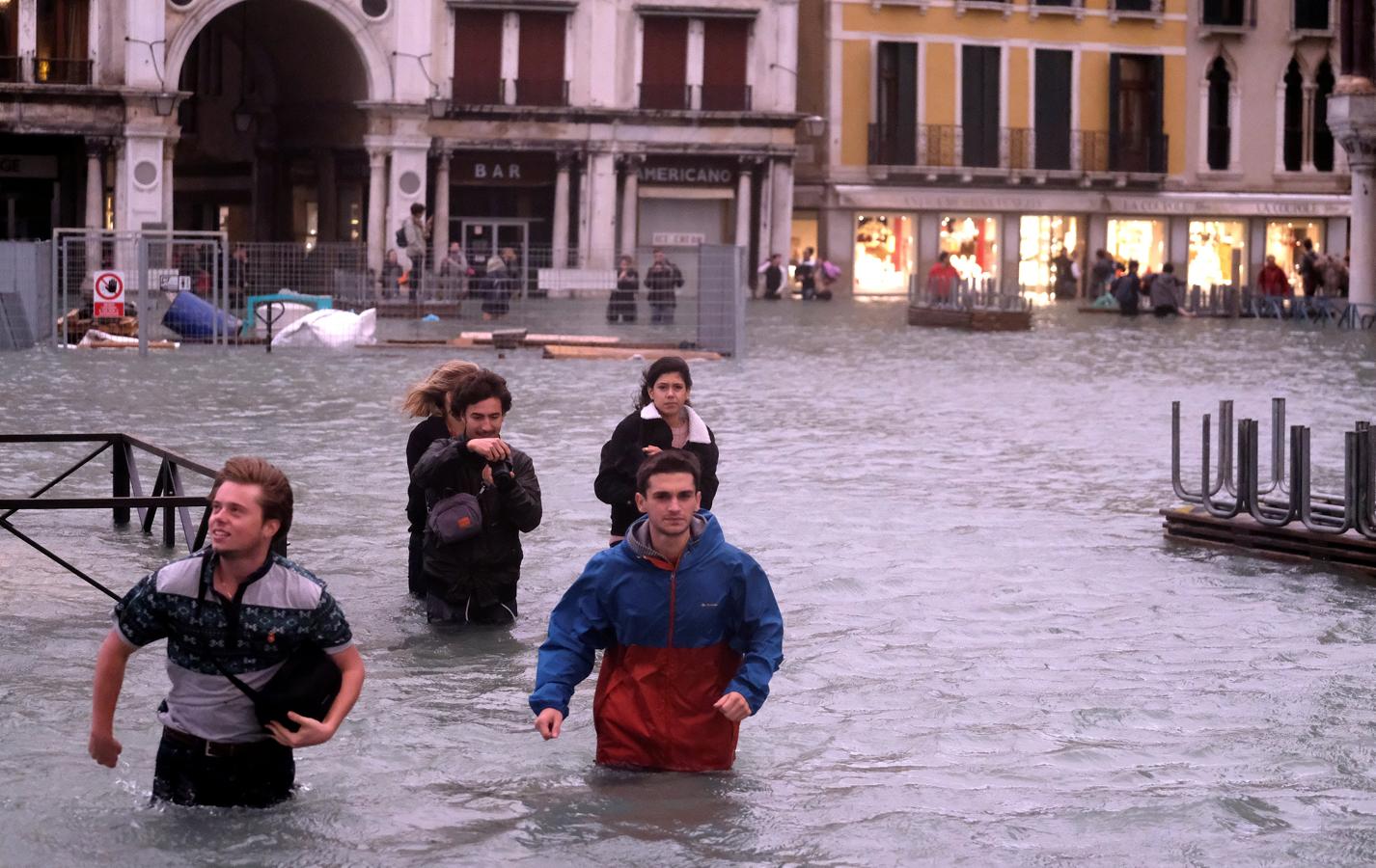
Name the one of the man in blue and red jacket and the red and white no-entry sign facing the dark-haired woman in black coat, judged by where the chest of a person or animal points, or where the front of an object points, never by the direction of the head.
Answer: the red and white no-entry sign

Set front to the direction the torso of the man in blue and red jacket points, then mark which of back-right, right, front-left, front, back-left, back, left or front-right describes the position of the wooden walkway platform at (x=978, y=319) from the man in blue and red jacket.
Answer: back

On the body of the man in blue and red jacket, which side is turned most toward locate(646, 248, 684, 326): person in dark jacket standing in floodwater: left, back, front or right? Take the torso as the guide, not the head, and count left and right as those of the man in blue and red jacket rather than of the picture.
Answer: back

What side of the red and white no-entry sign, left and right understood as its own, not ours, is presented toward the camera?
front

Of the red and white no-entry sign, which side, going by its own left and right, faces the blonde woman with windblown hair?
front

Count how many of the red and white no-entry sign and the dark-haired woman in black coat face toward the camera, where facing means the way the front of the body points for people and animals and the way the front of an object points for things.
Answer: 2

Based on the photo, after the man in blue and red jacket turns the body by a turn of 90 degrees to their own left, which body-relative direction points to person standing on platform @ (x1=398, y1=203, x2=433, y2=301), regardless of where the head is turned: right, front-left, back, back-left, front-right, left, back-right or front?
left

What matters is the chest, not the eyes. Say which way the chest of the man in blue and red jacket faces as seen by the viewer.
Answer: toward the camera

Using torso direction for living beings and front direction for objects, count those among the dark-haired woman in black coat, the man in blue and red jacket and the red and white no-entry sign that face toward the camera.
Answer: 3
